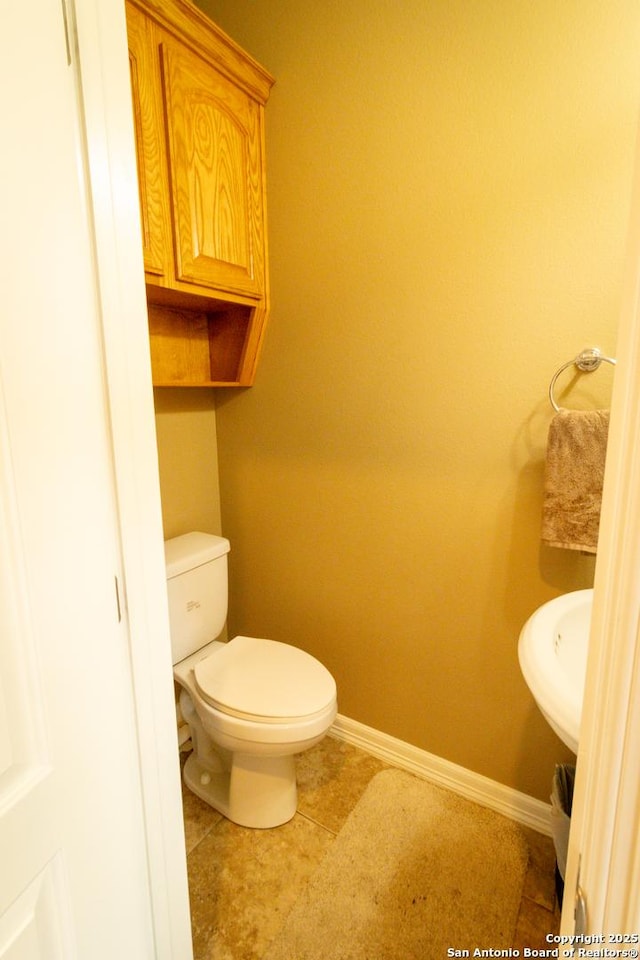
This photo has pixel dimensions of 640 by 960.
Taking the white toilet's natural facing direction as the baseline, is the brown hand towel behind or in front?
in front

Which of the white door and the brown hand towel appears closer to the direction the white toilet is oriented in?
the brown hand towel

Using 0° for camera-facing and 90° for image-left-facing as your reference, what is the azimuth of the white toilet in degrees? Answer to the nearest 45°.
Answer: approximately 315°

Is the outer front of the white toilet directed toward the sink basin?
yes

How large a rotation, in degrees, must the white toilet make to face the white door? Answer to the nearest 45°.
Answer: approximately 45° to its right
